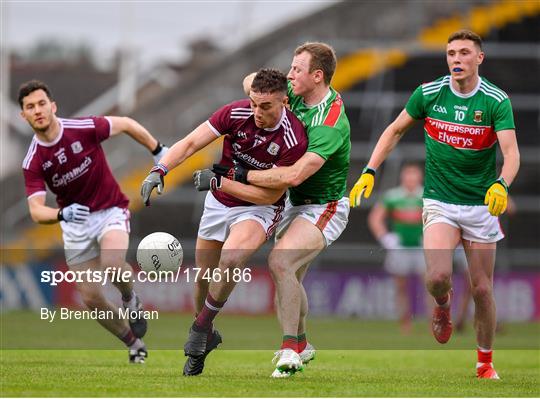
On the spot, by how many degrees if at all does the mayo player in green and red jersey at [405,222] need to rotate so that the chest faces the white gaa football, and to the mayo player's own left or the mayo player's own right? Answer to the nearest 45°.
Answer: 0° — they already face it

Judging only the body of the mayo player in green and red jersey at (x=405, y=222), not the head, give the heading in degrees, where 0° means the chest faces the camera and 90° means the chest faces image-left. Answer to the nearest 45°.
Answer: approximately 0°

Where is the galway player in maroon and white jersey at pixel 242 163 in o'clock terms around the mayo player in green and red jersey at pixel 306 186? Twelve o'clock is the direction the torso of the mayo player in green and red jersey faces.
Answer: The galway player in maroon and white jersey is roughly at 11 o'clock from the mayo player in green and red jersey.

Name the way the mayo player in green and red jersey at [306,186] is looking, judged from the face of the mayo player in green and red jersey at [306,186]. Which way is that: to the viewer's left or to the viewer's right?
to the viewer's left

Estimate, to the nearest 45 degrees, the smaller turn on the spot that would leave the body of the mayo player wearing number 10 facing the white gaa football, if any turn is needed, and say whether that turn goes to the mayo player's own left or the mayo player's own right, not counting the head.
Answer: approximately 90° to the mayo player's own right
